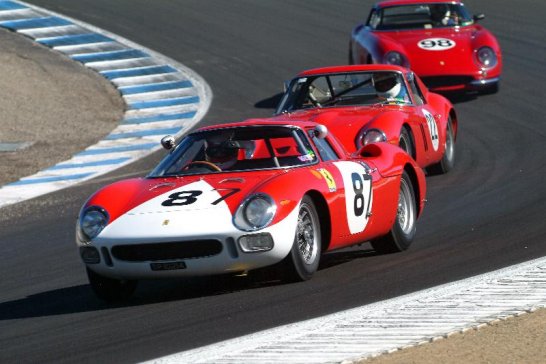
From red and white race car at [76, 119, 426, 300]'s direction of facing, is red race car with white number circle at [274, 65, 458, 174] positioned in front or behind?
behind

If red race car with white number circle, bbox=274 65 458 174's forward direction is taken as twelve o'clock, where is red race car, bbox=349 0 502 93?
The red race car is roughly at 5 o'clock from the red race car with white number circle.

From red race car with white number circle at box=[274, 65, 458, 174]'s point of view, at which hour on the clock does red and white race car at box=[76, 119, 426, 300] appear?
red and white race car at box=[76, 119, 426, 300] is roughly at 11 o'clock from red race car with white number circle at box=[274, 65, 458, 174].

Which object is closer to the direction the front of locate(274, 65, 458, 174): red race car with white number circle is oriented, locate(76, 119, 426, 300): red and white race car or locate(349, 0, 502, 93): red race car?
the red and white race car

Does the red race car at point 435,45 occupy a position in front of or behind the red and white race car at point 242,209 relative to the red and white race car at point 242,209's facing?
behind

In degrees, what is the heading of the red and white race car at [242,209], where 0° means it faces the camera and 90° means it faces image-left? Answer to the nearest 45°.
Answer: approximately 45°

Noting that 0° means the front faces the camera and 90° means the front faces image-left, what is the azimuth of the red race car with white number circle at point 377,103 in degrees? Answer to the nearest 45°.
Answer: approximately 45°
